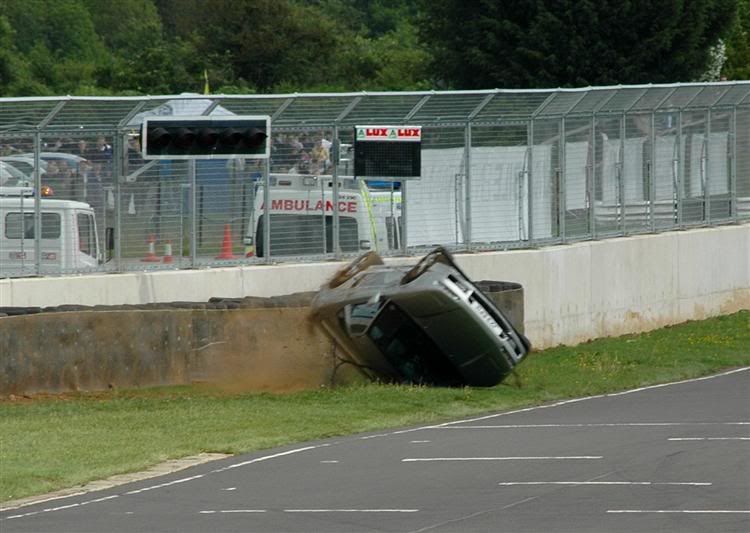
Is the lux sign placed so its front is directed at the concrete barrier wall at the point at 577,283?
no

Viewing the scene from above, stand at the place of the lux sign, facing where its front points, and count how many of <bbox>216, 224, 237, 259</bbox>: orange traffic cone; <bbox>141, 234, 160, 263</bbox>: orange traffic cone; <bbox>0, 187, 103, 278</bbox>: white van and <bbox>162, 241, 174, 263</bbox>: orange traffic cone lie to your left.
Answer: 0

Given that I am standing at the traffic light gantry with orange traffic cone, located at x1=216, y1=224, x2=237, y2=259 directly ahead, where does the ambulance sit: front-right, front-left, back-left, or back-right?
front-right

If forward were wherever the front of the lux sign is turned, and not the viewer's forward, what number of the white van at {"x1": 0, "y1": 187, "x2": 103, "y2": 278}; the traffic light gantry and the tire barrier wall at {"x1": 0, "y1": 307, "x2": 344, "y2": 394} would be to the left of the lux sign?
0

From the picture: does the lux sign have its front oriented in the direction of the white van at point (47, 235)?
no

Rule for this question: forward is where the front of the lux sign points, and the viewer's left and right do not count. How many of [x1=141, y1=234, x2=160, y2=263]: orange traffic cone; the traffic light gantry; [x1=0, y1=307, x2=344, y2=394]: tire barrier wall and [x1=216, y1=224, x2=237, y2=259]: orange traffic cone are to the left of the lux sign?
0

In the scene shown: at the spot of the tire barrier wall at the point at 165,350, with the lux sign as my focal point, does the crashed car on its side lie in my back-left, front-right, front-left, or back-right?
front-right

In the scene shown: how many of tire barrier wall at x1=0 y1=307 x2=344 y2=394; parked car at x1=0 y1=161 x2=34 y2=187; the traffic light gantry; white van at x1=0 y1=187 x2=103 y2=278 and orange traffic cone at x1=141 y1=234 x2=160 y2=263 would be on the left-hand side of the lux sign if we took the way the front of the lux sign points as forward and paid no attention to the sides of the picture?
0

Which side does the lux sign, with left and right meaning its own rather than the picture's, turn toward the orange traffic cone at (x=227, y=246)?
right

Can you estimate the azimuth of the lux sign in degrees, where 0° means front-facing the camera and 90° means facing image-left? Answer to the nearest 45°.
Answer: approximately 0°

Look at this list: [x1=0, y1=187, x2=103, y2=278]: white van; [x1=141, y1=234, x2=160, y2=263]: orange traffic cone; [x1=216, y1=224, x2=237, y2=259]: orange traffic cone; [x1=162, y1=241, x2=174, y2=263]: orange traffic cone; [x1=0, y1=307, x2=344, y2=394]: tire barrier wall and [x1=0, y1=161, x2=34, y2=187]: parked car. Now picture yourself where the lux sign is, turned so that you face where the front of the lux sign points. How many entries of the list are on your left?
0
